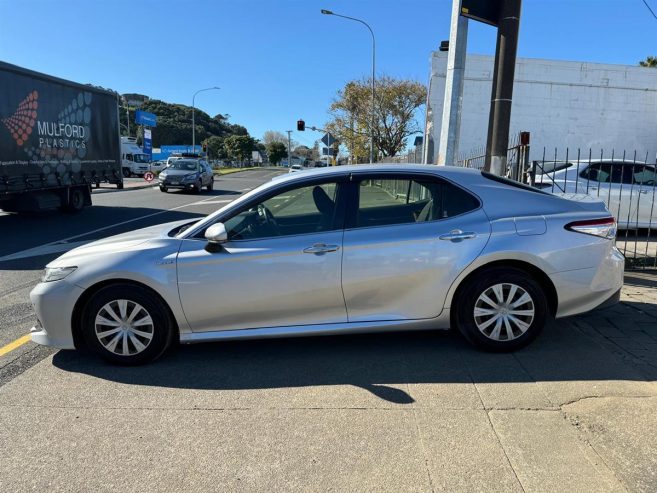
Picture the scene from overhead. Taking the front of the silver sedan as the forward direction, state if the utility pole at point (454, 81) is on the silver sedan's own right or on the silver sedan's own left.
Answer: on the silver sedan's own right

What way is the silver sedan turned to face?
to the viewer's left

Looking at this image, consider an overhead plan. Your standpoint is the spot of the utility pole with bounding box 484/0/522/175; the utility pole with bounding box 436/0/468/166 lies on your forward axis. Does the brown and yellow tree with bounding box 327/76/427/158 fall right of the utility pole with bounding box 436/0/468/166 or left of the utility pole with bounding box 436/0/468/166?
right

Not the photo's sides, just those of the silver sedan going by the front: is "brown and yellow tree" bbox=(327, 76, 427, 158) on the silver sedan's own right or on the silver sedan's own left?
on the silver sedan's own right
